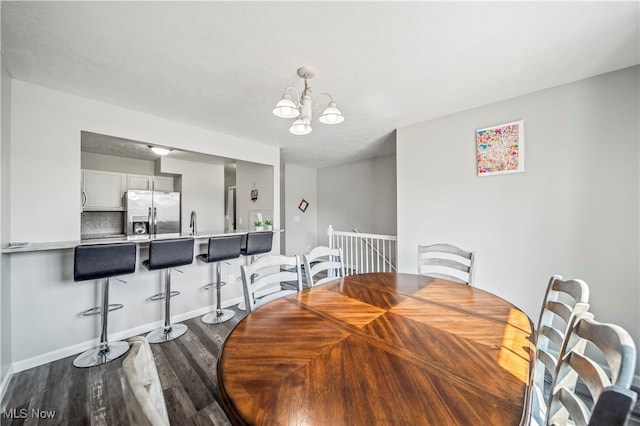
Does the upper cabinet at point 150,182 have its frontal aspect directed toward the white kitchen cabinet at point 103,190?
no

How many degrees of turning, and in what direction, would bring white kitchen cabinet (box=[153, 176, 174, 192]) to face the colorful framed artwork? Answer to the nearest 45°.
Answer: approximately 45° to its left

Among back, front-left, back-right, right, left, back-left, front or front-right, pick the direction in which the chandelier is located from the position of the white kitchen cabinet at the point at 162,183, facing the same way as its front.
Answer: front

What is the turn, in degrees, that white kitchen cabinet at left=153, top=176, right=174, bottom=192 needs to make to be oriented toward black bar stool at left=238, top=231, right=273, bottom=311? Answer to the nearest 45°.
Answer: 0° — it already faces it

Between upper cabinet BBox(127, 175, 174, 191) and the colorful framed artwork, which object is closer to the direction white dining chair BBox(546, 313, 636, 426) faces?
the upper cabinet

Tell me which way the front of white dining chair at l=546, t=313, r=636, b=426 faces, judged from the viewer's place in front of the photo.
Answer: facing the viewer and to the left of the viewer

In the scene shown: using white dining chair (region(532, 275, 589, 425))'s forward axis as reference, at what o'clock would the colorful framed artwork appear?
The colorful framed artwork is roughly at 4 o'clock from the white dining chair.

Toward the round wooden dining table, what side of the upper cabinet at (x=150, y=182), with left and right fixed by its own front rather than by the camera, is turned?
front

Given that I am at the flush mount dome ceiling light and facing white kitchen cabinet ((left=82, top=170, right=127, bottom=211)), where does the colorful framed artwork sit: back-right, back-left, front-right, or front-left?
back-right

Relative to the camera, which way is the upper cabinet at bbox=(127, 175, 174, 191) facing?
toward the camera

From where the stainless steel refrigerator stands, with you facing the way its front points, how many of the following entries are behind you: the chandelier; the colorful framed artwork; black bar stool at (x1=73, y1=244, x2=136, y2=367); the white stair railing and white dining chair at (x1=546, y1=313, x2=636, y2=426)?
0

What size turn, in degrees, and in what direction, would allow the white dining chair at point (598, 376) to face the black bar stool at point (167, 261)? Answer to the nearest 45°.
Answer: approximately 45° to its right

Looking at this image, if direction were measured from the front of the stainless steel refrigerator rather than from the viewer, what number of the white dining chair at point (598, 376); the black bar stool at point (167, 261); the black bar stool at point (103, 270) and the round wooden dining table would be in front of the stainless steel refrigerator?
4

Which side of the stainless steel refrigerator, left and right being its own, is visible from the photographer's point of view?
front

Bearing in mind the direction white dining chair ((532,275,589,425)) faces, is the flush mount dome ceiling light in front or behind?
in front

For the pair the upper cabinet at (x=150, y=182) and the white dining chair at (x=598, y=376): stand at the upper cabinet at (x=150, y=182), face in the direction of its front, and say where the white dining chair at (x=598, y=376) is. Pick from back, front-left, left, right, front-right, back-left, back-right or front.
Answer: front

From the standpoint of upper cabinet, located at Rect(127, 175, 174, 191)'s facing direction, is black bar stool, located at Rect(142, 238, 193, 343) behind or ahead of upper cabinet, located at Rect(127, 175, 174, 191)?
ahead

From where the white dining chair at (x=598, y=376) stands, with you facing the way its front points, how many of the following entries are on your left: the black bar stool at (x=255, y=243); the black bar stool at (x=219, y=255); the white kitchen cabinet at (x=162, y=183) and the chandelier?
0
